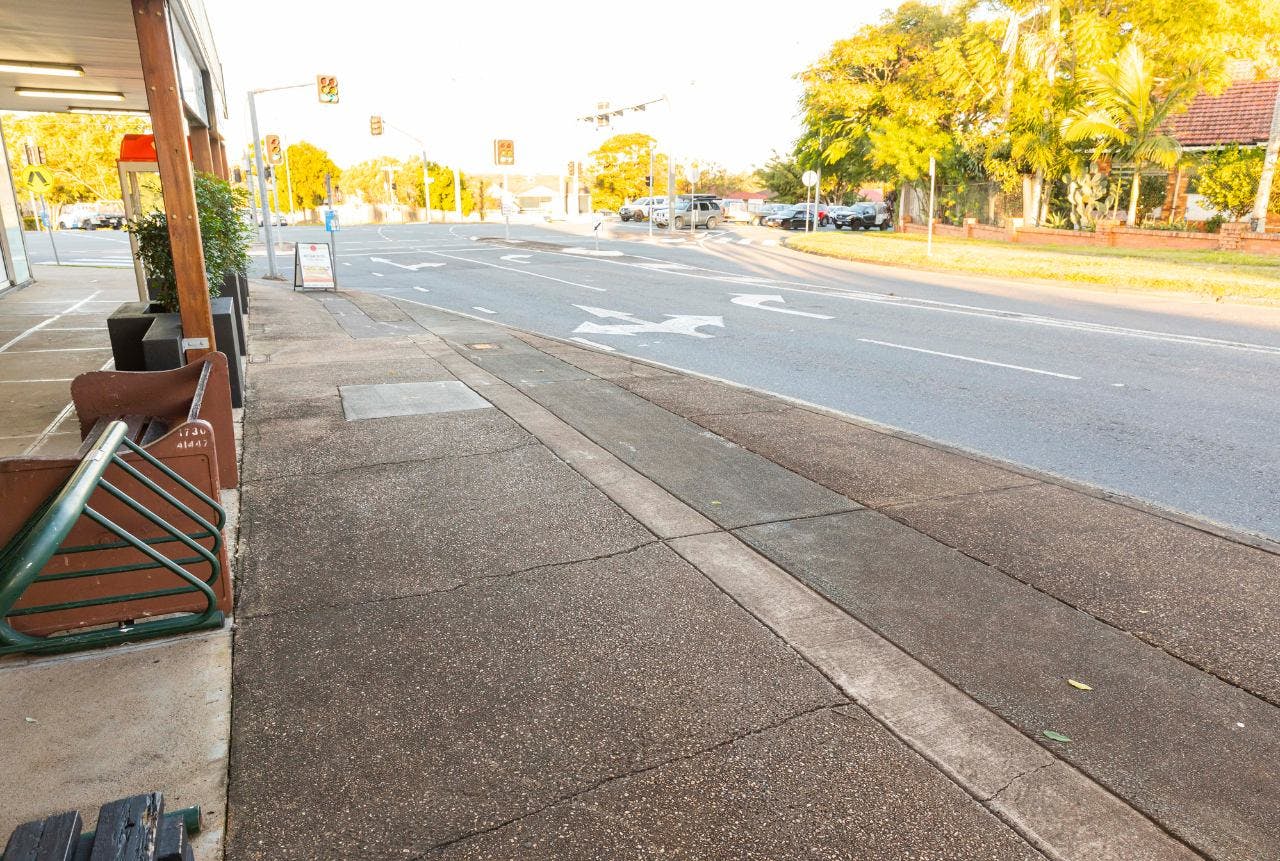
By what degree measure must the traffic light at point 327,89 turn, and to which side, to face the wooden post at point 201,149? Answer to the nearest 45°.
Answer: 0° — it already faces it

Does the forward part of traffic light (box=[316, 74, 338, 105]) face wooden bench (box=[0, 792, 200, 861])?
yes

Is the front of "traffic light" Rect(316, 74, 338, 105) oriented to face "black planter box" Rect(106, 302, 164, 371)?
yes

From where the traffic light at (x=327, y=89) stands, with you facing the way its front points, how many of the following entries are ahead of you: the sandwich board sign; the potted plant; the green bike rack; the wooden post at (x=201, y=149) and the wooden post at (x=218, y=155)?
5

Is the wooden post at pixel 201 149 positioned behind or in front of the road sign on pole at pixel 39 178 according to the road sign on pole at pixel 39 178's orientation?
in front

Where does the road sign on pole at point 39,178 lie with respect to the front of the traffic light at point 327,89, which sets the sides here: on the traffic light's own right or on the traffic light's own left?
on the traffic light's own right

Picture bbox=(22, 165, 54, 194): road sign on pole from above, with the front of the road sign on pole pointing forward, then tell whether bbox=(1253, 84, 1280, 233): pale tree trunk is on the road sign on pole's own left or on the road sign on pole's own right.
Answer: on the road sign on pole's own left

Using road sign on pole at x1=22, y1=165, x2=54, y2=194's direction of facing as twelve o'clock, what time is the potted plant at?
The potted plant is roughly at 12 o'clock from the road sign on pole.

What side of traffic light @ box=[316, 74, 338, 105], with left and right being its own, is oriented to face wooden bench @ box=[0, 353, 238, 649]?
front

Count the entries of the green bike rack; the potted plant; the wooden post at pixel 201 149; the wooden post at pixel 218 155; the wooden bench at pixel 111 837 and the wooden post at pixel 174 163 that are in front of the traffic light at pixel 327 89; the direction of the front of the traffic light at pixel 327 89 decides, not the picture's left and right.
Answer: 6

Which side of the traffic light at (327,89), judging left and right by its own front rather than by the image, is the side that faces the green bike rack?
front

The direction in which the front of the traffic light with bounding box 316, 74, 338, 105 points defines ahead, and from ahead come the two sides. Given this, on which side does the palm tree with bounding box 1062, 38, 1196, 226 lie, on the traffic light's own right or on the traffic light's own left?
on the traffic light's own left

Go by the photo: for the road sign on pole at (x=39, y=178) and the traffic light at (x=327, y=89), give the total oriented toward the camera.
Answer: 2

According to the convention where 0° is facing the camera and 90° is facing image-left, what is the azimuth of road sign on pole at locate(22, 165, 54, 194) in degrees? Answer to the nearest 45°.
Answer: approximately 0°
